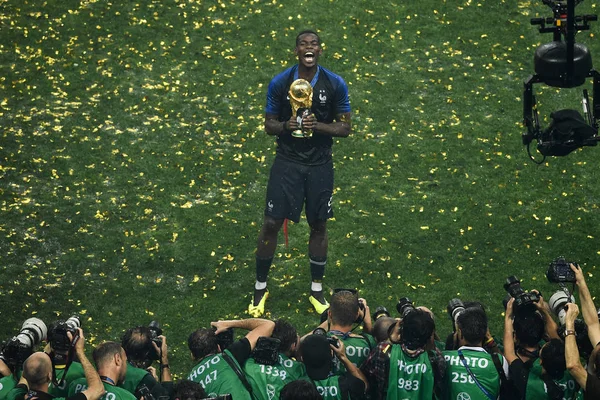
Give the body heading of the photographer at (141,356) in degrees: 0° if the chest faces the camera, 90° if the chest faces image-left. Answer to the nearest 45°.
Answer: approximately 225°

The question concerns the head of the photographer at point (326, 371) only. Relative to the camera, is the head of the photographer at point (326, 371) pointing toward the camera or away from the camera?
away from the camera

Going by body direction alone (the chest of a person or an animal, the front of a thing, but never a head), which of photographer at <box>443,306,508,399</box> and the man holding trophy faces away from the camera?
the photographer

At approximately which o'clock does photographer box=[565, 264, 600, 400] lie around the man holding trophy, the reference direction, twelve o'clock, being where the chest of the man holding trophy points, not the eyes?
The photographer is roughly at 11 o'clock from the man holding trophy.

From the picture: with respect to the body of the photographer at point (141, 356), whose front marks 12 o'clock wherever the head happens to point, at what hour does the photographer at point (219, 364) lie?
the photographer at point (219, 364) is roughly at 3 o'clock from the photographer at point (141, 356).

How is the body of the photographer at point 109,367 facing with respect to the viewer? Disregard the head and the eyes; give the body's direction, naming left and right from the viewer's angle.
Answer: facing away from the viewer and to the right of the viewer

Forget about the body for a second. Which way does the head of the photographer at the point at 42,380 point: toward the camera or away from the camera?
away from the camera

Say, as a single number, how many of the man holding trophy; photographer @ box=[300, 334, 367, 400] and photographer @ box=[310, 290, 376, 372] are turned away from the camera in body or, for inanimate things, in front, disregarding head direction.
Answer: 2

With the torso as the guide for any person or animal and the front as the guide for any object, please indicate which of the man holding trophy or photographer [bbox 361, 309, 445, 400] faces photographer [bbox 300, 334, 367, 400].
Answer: the man holding trophy

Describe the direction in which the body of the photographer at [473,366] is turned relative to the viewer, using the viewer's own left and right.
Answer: facing away from the viewer
